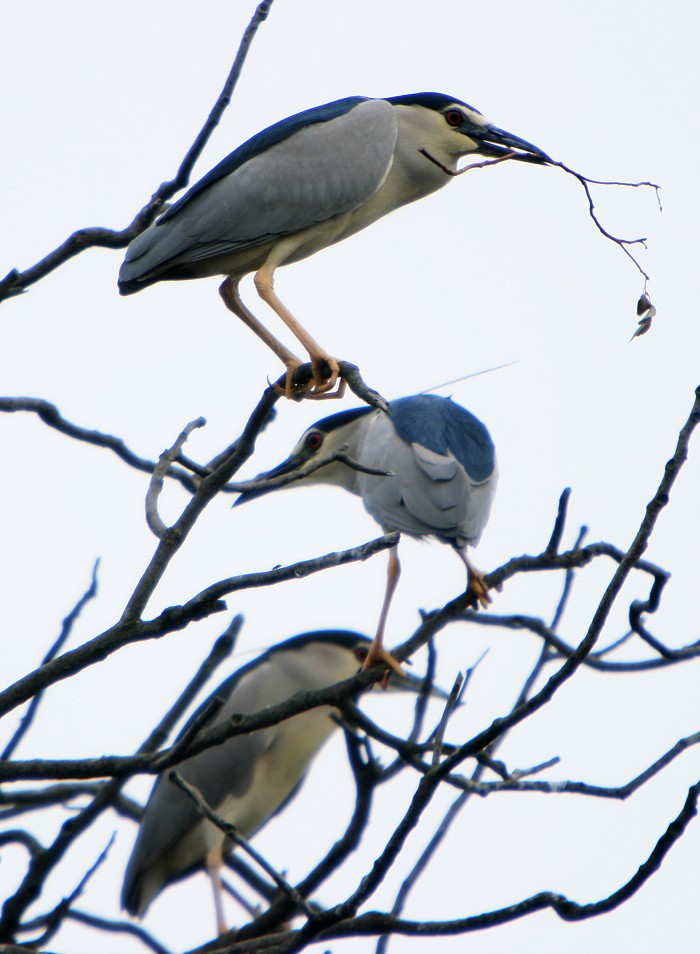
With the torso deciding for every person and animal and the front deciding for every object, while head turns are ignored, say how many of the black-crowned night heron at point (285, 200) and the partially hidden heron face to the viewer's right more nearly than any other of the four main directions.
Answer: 2

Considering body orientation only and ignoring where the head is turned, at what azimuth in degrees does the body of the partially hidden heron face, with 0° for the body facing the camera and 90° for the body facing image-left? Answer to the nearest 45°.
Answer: approximately 270°

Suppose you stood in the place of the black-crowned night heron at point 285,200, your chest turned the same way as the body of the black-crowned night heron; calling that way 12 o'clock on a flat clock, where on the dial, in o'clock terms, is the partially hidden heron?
The partially hidden heron is roughly at 9 o'clock from the black-crowned night heron.

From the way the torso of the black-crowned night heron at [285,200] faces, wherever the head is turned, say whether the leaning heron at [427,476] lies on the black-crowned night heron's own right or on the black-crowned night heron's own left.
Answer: on the black-crowned night heron's own left

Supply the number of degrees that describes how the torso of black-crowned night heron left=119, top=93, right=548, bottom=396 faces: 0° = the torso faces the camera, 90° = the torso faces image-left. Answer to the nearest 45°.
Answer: approximately 270°

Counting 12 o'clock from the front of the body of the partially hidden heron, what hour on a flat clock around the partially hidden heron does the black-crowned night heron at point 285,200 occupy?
The black-crowned night heron is roughly at 3 o'clock from the partially hidden heron.
